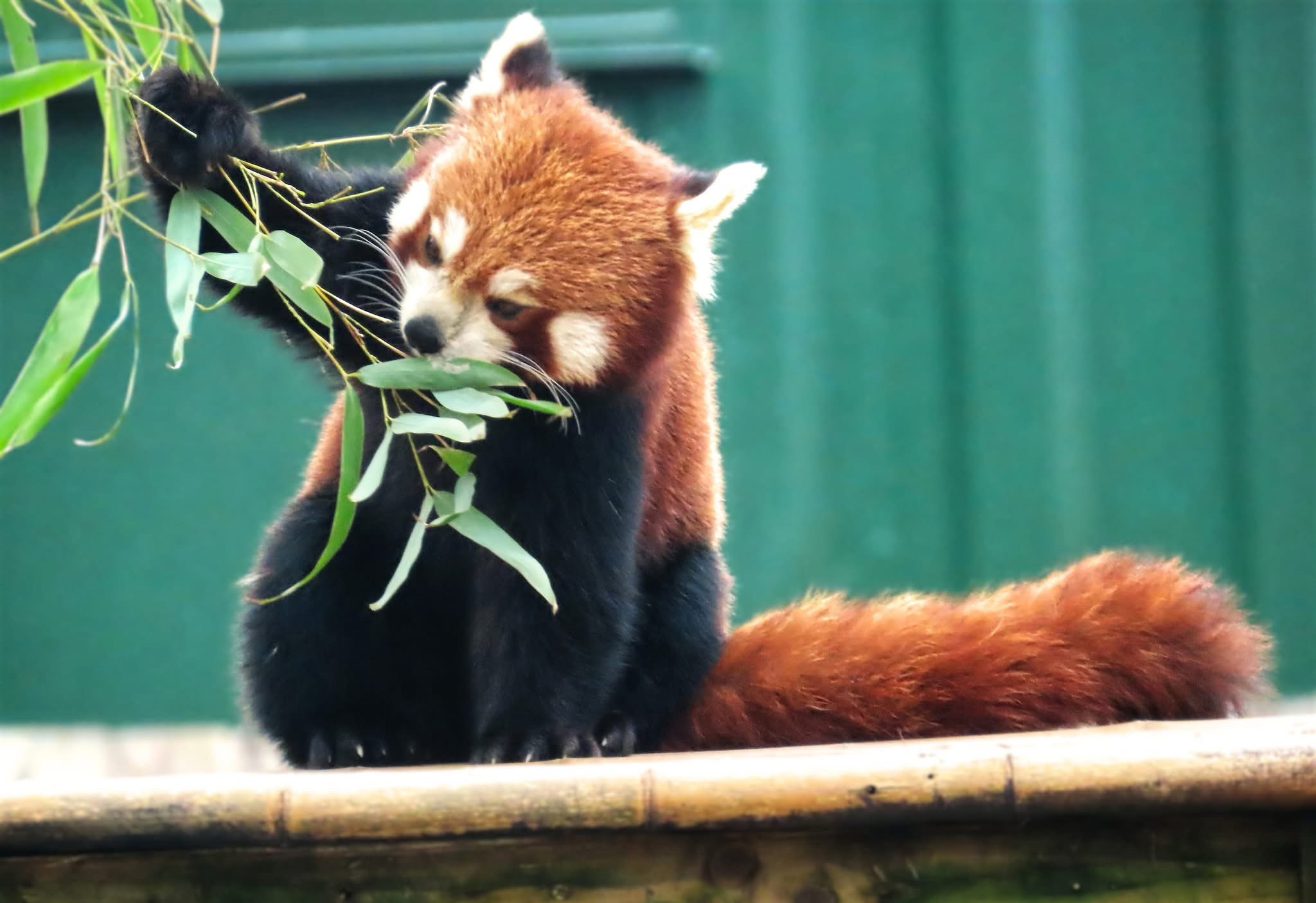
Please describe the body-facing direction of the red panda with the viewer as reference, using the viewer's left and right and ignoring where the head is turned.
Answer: facing the viewer and to the left of the viewer
